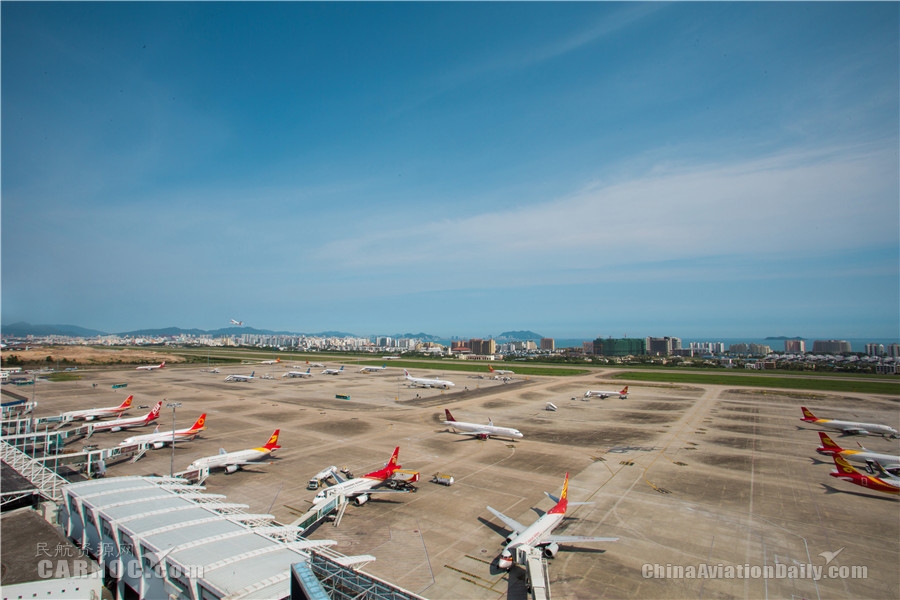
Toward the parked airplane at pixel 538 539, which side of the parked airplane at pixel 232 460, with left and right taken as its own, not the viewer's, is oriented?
left

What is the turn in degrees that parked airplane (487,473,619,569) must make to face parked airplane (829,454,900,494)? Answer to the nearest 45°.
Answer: approximately 180°

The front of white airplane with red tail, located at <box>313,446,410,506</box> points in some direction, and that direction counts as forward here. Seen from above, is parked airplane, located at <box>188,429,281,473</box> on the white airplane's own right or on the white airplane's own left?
on the white airplane's own right

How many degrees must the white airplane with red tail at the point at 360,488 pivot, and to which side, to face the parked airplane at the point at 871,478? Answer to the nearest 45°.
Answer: approximately 135° to its left

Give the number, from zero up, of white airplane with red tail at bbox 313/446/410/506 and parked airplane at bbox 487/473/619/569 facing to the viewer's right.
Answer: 0

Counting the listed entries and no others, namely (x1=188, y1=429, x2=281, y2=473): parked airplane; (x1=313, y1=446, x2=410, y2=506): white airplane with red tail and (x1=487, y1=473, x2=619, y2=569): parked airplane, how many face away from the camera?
0

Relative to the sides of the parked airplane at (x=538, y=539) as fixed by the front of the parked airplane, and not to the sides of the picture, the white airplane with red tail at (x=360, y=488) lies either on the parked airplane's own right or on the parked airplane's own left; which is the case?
on the parked airplane's own right

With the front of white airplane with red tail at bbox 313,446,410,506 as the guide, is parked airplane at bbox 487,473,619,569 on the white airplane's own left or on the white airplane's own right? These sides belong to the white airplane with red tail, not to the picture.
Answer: on the white airplane's own left

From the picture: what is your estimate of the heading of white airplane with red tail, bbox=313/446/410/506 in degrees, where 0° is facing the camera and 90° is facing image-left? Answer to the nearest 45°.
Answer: approximately 45°

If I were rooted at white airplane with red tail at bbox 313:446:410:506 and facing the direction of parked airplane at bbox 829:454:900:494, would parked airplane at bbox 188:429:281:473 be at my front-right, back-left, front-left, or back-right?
back-left

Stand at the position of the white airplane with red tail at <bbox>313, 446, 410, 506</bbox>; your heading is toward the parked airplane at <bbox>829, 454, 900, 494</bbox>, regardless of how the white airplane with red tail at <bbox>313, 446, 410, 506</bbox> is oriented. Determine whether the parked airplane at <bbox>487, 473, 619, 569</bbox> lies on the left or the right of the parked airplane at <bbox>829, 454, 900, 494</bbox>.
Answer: right

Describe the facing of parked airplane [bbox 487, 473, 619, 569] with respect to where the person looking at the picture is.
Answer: facing the viewer and to the left of the viewer

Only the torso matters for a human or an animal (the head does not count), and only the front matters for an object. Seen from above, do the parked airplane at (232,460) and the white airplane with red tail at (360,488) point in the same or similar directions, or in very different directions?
same or similar directions
